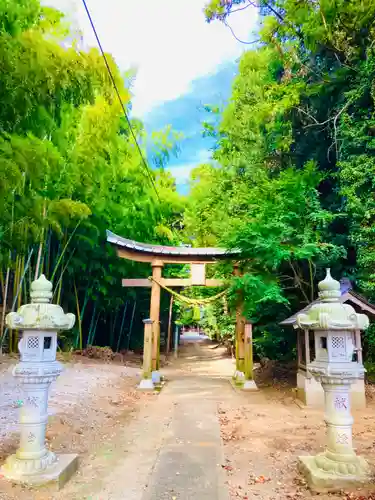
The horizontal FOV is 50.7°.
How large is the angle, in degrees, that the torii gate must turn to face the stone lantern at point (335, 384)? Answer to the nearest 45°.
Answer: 0° — it already faces it

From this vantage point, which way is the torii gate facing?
toward the camera

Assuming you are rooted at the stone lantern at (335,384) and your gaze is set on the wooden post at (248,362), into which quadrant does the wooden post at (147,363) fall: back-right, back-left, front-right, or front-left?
front-left

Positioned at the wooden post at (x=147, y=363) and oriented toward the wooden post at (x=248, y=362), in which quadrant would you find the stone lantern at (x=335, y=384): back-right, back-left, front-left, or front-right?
front-right

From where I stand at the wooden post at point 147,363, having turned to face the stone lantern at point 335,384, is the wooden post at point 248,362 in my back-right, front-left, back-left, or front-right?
front-left
